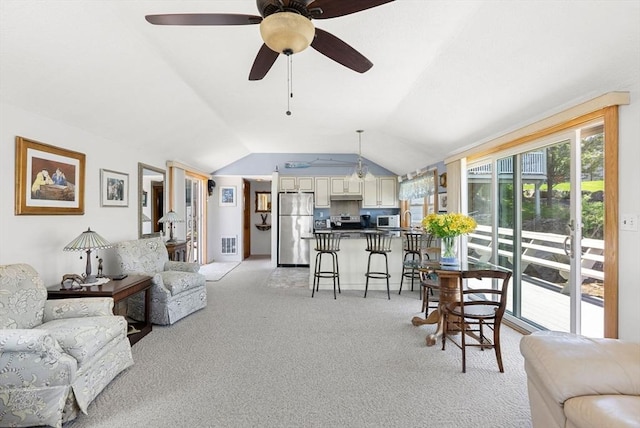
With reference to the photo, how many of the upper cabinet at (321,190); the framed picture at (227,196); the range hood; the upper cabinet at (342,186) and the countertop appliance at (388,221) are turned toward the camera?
5

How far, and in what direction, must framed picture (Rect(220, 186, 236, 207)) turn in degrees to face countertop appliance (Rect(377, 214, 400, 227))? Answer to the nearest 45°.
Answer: approximately 45° to its left

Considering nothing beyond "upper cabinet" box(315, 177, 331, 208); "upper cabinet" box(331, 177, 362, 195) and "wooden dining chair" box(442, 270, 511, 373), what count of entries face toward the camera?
2

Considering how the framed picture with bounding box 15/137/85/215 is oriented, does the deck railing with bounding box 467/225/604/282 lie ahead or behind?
ahead

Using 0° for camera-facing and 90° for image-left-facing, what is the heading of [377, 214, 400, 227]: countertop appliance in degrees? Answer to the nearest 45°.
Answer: approximately 0°

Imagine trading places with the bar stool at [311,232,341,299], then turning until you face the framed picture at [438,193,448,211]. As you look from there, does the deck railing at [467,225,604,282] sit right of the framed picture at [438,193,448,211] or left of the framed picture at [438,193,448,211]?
right

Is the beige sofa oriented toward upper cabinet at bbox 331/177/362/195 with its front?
no

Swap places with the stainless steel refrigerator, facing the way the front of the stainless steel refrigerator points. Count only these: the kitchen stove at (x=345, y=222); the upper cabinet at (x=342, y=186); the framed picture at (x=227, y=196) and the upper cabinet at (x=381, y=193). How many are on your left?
3

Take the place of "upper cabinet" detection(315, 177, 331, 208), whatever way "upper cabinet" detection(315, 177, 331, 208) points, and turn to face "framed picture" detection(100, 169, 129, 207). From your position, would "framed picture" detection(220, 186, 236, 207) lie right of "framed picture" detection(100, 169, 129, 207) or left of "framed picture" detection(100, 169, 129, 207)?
right

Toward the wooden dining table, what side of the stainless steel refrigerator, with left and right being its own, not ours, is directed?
front

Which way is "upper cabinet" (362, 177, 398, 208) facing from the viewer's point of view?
toward the camera

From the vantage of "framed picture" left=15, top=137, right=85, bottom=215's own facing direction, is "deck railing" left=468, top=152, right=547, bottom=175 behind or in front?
in front

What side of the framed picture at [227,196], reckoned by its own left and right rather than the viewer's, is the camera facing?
front

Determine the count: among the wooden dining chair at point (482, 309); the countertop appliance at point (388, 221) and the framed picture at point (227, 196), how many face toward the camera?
2

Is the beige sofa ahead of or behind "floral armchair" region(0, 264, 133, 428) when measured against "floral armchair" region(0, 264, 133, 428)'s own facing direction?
ahead

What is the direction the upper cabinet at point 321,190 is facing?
toward the camera

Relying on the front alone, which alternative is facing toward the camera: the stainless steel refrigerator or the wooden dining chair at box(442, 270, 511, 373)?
the stainless steel refrigerator

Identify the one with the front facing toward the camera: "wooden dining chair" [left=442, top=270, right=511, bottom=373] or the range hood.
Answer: the range hood
